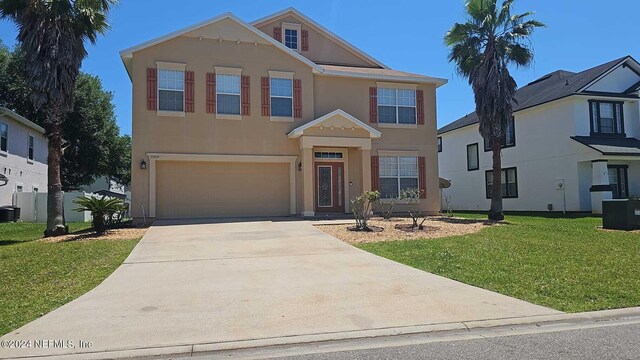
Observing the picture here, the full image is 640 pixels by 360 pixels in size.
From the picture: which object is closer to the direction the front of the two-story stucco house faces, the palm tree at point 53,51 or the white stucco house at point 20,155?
the palm tree

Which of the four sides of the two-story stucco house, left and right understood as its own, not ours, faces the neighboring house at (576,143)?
left

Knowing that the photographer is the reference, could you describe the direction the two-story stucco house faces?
facing the viewer

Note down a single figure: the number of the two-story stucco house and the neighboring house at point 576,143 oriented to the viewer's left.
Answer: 0

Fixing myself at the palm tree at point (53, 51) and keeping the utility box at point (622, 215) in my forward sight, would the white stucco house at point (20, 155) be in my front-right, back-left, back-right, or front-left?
back-left

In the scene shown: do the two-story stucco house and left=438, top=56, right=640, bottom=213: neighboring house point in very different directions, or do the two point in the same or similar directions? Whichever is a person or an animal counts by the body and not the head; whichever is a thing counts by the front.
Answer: same or similar directions

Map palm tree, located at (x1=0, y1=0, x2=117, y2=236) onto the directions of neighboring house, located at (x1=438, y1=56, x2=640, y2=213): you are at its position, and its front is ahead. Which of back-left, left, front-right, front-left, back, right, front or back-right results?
right

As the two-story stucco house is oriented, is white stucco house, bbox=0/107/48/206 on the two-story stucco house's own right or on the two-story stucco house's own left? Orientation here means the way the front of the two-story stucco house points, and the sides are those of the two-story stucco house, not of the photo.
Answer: on the two-story stucco house's own right

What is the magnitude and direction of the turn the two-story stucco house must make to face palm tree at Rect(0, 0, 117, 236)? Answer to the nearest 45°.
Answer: approximately 45° to its right

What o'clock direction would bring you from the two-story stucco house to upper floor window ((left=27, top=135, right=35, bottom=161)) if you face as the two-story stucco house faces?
The upper floor window is roughly at 4 o'clock from the two-story stucco house.

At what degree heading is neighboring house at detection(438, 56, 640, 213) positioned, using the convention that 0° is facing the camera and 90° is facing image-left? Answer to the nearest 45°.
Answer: approximately 315°

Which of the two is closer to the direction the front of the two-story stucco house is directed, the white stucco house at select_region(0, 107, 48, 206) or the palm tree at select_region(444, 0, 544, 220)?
the palm tree

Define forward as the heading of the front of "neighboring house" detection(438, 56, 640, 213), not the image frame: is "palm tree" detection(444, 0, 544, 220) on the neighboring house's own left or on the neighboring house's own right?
on the neighboring house's own right
